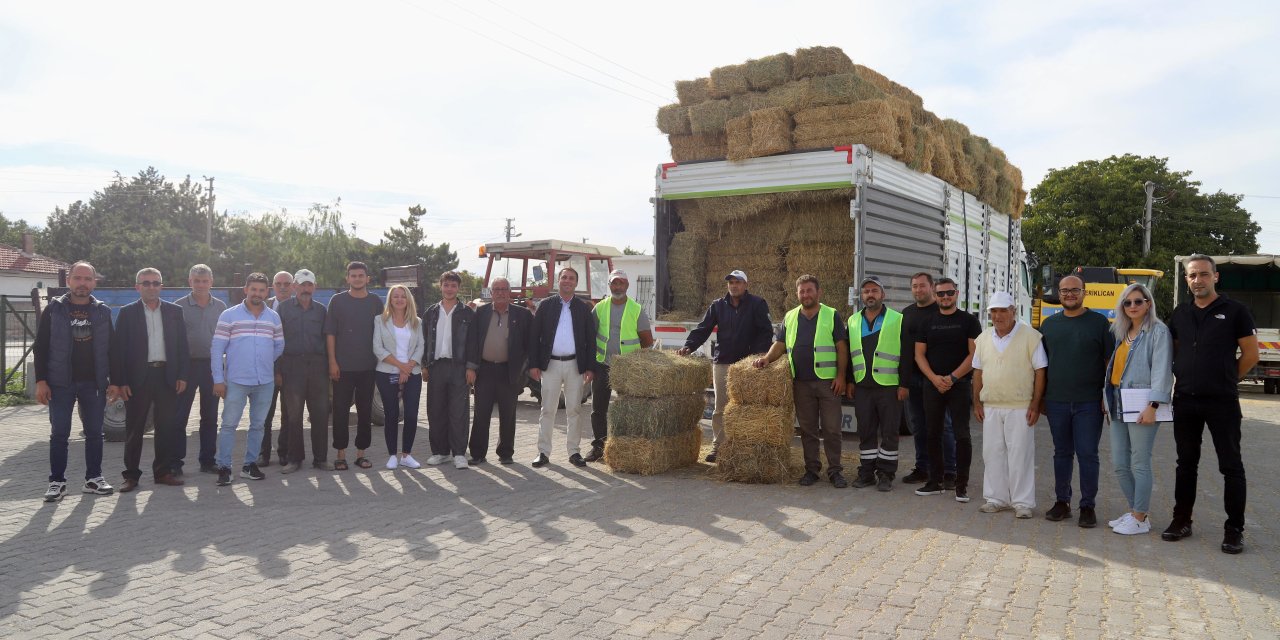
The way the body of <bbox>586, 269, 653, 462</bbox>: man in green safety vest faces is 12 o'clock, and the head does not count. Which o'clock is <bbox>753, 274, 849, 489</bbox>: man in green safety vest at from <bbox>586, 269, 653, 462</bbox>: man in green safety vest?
<bbox>753, 274, 849, 489</bbox>: man in green safety vest is roughly at 10 o'clock from <bbox>586, 269, 653, 462</bbox>: man in green safety vest.

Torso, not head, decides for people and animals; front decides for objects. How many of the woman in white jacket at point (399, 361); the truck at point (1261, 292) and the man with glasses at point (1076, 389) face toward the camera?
2

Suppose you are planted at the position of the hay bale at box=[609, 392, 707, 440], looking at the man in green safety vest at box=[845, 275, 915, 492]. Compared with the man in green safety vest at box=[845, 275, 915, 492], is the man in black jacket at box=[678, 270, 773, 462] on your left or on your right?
left

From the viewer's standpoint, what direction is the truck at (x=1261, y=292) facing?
away from the camera

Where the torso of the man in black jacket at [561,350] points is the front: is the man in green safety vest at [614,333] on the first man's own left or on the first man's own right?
on the first man's own left

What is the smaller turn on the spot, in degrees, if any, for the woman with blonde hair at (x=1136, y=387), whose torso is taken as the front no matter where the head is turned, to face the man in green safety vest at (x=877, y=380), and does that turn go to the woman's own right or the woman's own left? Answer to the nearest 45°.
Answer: approximately 45° to the woman's own right

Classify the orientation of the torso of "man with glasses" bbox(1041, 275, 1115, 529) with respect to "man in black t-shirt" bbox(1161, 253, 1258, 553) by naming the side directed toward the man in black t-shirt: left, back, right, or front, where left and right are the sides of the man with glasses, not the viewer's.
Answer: left
